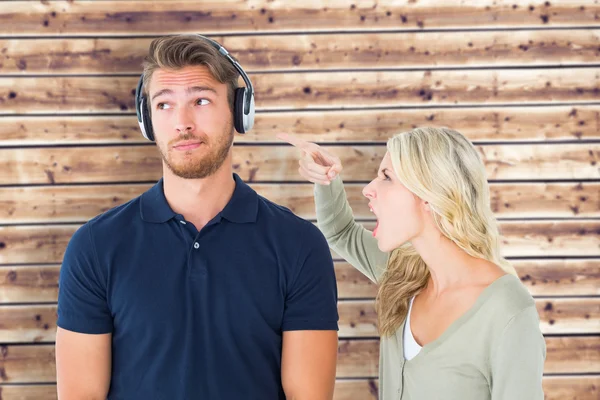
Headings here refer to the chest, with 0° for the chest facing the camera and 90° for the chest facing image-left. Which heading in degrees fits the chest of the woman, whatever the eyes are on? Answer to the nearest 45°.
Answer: approximately 45°

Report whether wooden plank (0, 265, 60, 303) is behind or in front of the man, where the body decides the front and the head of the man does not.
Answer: behind

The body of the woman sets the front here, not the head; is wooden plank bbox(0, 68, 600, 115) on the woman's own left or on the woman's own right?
on the woman's own right

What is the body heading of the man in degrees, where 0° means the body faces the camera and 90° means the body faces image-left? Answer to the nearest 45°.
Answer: approximately 0°

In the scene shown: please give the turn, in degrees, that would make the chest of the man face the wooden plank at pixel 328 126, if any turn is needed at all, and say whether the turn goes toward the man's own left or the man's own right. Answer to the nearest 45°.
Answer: approximately 135° to the man's own left

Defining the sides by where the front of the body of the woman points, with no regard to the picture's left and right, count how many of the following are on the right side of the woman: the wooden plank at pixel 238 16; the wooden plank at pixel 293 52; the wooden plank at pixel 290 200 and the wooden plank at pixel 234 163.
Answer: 4

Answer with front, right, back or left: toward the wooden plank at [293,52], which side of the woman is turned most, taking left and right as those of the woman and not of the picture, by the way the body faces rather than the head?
right

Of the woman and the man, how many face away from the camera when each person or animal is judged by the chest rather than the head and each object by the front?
0

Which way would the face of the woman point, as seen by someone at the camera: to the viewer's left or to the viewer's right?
to the viewer's left

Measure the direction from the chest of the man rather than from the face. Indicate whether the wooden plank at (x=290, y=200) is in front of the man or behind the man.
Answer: behind
